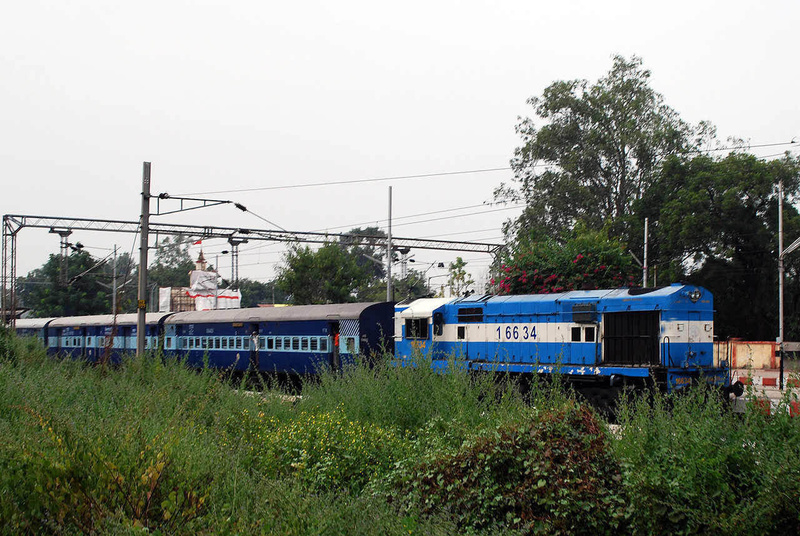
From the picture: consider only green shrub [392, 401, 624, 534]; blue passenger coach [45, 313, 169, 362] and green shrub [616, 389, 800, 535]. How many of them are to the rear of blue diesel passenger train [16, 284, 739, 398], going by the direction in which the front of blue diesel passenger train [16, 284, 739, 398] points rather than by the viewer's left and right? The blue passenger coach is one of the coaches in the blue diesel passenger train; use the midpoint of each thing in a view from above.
1

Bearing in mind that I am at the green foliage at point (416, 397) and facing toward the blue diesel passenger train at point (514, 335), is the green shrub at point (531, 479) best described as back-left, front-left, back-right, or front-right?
back-right

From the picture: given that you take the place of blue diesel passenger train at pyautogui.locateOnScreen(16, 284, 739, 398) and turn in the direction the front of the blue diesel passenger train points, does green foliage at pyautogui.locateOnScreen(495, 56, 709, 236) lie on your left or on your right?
on your left

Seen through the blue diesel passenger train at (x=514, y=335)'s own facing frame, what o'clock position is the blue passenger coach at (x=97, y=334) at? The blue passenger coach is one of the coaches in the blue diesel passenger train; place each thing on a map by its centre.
The blue passenger coach is roughly at 6 o'clock from the blue diesel passenger train.

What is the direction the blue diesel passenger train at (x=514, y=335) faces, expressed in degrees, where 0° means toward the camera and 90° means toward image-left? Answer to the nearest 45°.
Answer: approximately 315°

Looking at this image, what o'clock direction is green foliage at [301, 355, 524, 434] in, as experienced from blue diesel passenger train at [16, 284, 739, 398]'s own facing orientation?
The green foliage is roughly at 2 o'clock from the blue diesel passenger train.

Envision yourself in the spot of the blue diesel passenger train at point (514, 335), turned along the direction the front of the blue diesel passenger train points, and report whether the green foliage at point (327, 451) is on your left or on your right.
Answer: on your right
